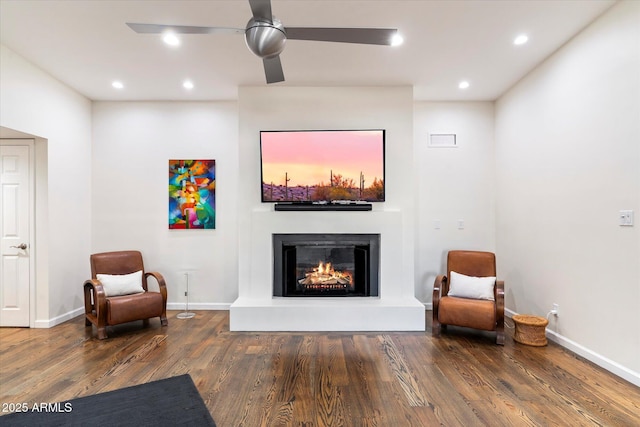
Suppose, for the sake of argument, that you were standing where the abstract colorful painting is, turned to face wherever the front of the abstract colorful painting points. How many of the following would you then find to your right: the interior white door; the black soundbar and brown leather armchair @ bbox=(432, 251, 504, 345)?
1

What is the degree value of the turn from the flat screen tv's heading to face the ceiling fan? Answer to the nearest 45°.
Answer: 0° — it already faces it

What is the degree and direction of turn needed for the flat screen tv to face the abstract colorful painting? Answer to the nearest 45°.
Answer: approximately 90° to its right

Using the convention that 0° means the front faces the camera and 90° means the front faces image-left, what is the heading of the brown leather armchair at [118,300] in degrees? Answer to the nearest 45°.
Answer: approximately 315°

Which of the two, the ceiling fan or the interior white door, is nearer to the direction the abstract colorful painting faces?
the ceiling fan

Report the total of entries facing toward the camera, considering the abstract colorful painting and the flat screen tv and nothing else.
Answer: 2

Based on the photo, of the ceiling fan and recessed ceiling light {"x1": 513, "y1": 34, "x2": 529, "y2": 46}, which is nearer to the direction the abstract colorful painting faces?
the ceiling fan

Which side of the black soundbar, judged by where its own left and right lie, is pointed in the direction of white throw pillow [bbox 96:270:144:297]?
right

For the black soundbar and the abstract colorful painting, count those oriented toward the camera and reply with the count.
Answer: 2

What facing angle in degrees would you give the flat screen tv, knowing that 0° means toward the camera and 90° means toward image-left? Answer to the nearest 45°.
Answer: approximately 0°
